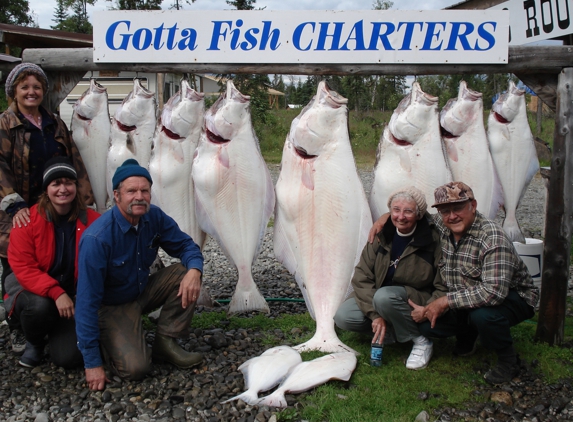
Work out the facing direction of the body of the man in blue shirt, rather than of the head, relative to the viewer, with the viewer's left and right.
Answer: facing the viewer and to the right of the viewer

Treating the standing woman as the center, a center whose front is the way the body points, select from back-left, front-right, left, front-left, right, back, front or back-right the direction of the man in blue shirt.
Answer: front-left

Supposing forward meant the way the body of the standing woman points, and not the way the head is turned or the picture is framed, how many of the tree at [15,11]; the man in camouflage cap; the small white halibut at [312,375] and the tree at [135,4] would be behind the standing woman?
2

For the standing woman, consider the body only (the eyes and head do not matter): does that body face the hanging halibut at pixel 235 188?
no

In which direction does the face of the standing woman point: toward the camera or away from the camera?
toward the camera

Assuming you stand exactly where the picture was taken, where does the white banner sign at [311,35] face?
facing the viewer

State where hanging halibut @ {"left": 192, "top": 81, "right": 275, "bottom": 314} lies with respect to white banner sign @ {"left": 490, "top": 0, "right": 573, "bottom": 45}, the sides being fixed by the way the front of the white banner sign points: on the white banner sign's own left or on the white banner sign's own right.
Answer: on the white banner sign's own right

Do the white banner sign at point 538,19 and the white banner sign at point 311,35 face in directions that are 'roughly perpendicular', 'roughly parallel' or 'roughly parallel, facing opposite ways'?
roughly parallel

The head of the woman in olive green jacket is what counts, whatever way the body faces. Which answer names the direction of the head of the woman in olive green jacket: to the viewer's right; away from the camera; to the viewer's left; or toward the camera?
toward the camera

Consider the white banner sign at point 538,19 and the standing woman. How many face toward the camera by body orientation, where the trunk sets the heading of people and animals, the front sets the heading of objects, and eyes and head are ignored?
2

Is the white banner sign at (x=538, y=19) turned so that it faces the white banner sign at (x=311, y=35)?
no

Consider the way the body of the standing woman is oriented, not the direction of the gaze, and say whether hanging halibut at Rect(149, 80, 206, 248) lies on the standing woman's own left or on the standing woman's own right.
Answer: on the standing woman's own left

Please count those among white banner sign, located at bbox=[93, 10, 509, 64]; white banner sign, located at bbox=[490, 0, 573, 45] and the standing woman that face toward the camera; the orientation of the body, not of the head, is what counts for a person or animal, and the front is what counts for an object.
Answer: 3

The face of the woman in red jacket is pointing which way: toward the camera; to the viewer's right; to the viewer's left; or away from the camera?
toward the camera

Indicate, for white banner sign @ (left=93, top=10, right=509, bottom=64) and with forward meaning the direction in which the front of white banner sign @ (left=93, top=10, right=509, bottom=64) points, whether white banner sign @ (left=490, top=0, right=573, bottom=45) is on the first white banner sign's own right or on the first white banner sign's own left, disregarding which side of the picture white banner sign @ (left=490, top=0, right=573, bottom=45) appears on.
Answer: on the first white banner sign's own left

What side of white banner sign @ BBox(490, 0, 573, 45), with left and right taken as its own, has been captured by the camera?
front

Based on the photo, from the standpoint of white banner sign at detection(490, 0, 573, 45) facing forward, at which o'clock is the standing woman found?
The standing woman is roughly at 2 o'clock from the white banner sign.
